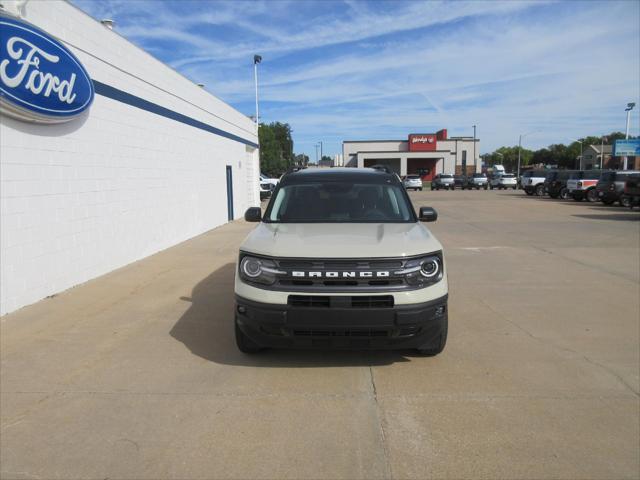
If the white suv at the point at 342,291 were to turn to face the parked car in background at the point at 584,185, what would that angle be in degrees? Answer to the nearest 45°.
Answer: approximately 135° to its left

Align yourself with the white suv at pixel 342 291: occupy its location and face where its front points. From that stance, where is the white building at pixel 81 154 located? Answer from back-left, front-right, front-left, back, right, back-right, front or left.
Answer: back-right
